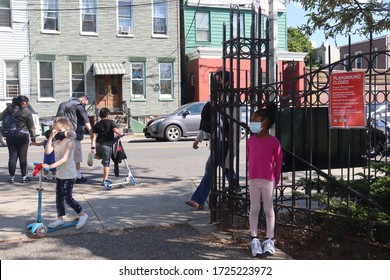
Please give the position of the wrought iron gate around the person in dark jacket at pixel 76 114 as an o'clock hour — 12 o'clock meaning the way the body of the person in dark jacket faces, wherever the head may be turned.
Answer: The wrought iron gate is roughly at 2 o'clock from the person in dark jacket.

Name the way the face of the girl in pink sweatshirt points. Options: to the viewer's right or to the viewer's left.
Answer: to the viewer's left

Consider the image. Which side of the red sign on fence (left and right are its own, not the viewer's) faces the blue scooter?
right

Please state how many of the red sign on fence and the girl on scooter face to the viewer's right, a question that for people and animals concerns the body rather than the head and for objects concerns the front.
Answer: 0
